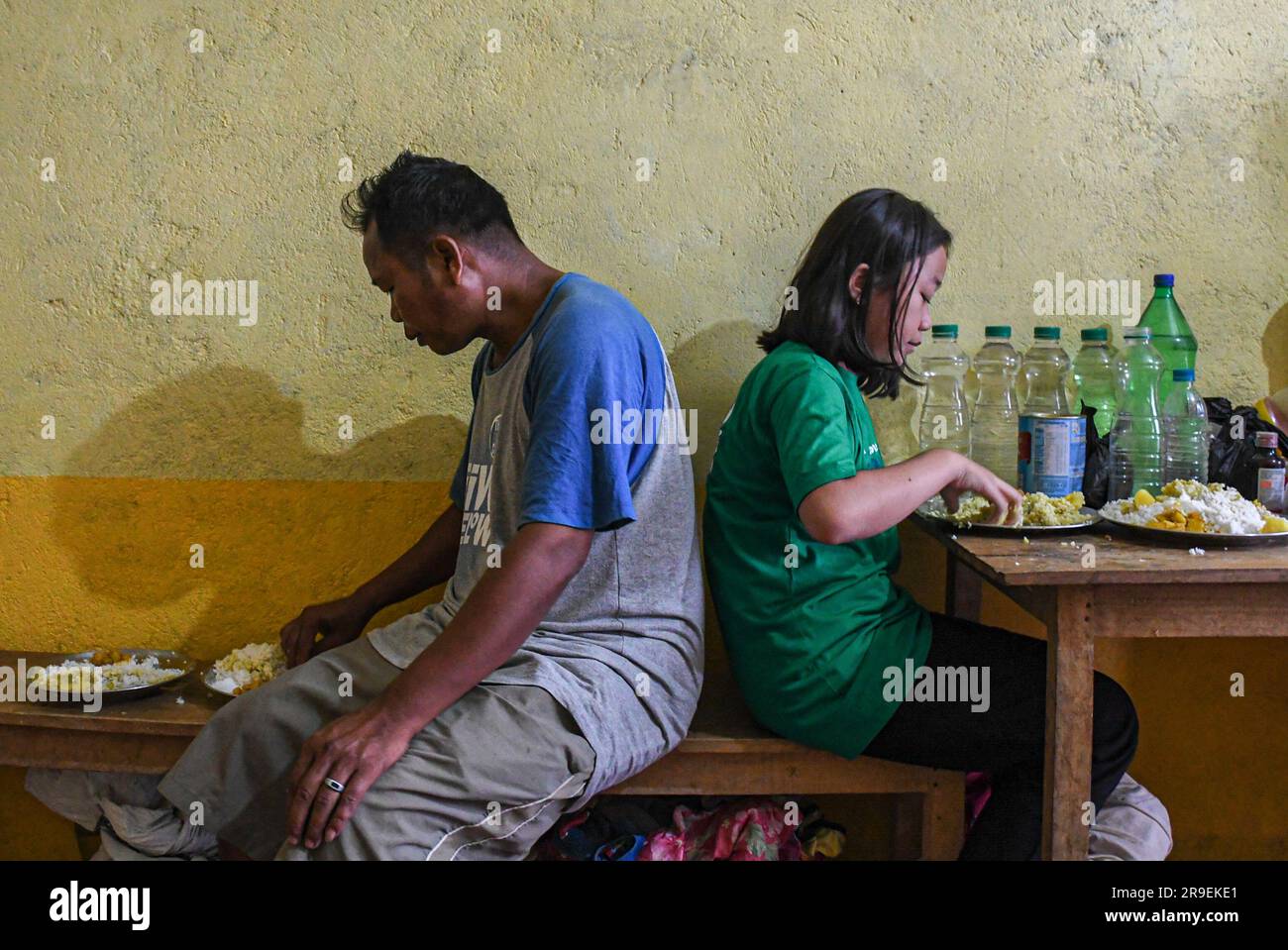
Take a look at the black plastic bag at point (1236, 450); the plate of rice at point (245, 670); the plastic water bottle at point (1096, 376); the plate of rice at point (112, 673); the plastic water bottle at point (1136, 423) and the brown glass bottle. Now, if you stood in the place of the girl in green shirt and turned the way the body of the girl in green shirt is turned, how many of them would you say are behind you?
2

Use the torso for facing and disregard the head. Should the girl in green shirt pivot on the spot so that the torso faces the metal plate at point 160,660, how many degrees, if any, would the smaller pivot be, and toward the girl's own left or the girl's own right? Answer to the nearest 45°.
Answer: approximately 180°

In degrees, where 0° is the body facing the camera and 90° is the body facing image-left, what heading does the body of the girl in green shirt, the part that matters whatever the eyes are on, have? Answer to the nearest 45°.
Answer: approximately 270°

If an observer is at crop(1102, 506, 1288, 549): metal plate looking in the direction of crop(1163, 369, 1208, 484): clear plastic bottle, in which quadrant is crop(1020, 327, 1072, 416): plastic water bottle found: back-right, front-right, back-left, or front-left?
front-left

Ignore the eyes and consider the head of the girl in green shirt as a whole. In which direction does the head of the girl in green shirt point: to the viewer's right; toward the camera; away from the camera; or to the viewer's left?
to the viewer's right

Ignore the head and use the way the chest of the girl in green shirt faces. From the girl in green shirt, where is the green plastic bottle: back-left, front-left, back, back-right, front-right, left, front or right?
front-left

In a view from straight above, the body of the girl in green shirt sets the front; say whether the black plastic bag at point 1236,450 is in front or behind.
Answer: in front

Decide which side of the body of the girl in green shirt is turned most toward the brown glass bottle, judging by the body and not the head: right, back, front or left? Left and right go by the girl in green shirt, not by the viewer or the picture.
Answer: front

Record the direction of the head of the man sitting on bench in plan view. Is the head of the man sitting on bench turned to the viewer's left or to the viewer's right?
to the viewer's left

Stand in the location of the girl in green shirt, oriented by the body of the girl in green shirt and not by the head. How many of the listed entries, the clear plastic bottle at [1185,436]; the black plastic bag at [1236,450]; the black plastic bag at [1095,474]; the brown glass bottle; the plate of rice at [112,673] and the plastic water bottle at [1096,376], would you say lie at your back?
1

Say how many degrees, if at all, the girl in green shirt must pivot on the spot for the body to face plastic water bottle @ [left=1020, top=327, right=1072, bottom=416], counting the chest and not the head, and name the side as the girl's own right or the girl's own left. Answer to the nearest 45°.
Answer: approximately 45° to the girl's own left
